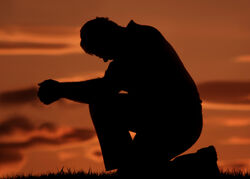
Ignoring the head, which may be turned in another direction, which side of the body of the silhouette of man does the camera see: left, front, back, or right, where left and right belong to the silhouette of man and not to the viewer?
left
